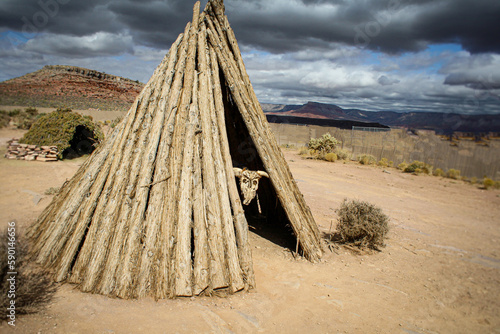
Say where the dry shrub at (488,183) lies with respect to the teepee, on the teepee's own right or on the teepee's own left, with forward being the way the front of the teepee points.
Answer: on the teepee's own left

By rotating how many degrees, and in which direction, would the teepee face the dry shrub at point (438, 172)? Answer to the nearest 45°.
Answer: approximately 90° to its left

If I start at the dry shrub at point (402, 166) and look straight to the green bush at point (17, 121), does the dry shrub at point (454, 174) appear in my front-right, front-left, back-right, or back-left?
back-left

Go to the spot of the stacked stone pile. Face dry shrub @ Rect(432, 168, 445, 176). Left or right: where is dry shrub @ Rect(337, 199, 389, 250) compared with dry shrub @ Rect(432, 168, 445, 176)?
right

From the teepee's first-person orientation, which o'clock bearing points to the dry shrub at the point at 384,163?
The dry shrub is roughly at 9 o'clock from the teepee.

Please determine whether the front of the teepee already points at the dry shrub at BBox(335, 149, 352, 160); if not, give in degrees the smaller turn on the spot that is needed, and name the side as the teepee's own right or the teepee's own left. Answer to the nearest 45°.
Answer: approximately 90° to the teepee's own left

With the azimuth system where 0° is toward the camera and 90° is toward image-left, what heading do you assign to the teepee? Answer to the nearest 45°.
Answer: approximately 315°

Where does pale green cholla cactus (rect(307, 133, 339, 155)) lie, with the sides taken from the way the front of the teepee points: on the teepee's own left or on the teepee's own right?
on the teepee's own left
